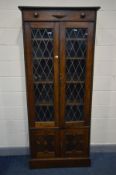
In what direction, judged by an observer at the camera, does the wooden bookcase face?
facing the viewer
